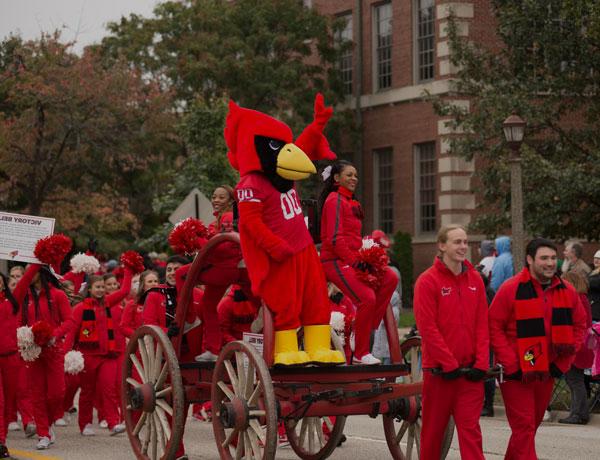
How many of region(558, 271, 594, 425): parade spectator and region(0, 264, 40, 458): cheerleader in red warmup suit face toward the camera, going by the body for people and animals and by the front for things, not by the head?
1

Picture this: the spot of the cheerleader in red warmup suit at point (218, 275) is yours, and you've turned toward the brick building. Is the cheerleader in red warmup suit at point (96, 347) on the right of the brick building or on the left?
left

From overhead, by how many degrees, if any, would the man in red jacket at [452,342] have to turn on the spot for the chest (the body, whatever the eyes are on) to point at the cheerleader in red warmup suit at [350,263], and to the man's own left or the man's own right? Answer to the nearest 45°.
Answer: approximately 180°

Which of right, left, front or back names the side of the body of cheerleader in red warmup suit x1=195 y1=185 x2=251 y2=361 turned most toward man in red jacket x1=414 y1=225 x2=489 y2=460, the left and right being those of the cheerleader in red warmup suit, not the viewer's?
left

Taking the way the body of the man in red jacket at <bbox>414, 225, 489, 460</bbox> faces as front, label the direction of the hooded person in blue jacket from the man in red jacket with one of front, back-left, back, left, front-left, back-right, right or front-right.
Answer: back-left

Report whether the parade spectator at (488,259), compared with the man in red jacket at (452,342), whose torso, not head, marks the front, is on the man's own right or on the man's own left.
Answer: on the man's own left

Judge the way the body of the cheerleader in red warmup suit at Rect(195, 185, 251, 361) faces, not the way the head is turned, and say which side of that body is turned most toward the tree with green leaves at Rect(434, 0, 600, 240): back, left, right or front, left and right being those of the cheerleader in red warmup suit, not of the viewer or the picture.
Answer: back
